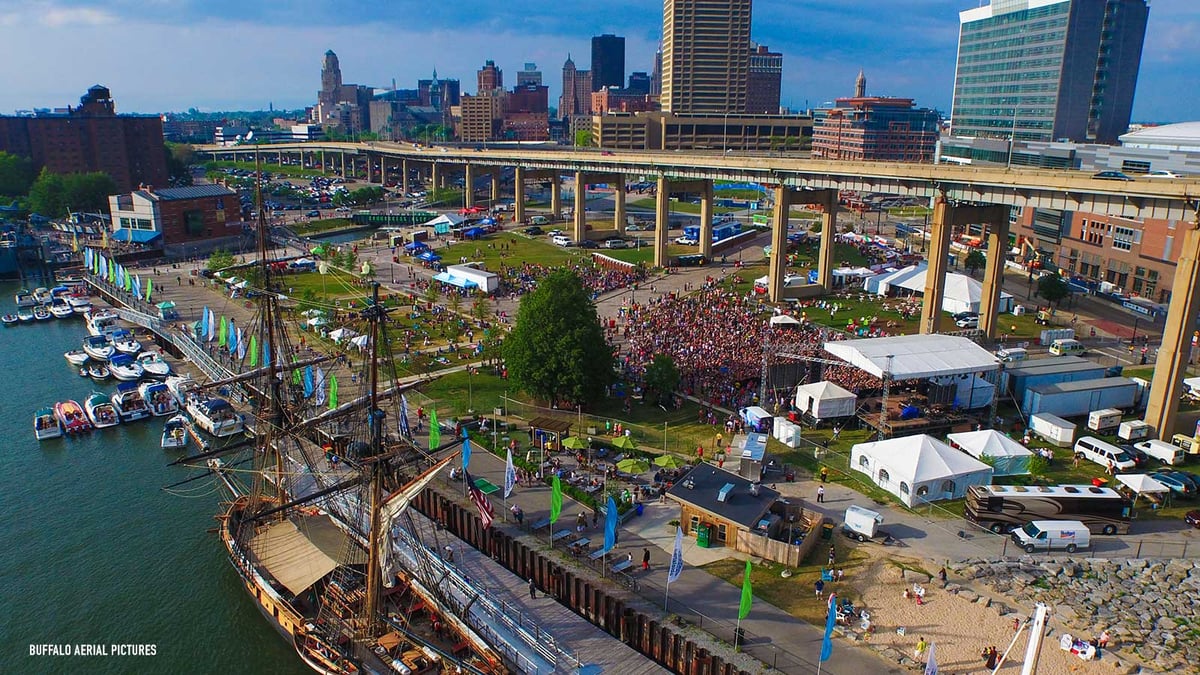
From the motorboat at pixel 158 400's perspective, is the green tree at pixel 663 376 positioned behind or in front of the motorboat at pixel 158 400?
behind

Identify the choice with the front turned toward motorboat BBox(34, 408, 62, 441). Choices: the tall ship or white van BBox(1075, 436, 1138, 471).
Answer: the tall ship

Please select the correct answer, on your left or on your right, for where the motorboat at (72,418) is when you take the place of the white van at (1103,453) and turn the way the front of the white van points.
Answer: on your right

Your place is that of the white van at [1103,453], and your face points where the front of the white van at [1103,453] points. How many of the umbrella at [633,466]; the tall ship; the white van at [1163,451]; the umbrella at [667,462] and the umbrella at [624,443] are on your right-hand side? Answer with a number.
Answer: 4

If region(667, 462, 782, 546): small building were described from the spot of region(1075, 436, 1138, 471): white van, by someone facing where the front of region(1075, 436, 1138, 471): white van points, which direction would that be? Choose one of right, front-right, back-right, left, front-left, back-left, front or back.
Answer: right
